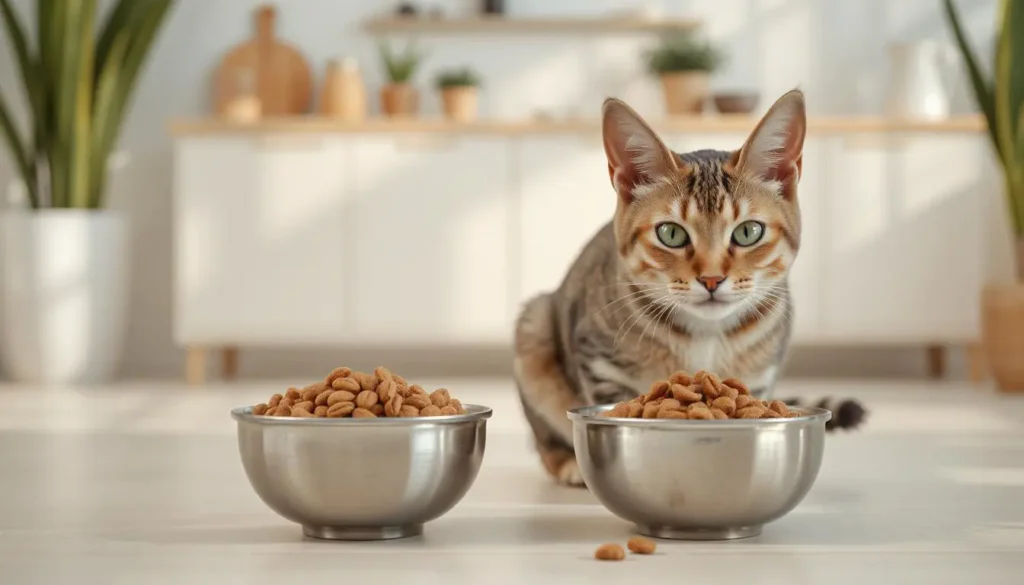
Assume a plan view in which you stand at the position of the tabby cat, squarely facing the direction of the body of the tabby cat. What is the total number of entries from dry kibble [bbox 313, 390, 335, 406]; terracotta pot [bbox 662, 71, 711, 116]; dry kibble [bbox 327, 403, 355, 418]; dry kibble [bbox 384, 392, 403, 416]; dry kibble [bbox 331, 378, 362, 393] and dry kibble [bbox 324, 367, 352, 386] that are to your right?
5

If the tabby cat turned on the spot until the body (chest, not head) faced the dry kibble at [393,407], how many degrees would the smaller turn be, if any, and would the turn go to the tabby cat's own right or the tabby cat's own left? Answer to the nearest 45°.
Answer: approximately 90° to the tabby cat's own right

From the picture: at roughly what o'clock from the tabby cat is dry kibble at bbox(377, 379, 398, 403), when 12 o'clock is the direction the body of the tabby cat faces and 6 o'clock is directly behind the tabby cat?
The dry kibble is roughly at 3 o'clock from the tabby cat.

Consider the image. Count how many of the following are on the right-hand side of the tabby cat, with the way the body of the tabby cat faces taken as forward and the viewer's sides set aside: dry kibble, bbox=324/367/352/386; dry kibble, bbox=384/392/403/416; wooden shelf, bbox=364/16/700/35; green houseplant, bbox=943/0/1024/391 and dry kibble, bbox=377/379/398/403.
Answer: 3

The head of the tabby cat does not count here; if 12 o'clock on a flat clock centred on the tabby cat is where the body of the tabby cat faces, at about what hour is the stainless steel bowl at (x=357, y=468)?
The stainless steel bowl is roughly at 3 o'clock from the tabby cat.

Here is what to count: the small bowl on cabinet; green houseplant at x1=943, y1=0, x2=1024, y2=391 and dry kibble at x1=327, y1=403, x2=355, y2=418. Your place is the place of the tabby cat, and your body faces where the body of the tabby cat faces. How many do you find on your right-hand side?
1

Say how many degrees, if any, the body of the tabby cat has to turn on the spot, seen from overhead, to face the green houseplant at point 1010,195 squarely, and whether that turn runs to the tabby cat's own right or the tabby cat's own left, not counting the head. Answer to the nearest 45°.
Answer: approximately 90° to the tabby cat's own left

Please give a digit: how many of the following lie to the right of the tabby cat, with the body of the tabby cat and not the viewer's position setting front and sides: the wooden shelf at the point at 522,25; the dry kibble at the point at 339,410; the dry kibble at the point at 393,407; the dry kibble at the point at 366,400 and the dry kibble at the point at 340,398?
4

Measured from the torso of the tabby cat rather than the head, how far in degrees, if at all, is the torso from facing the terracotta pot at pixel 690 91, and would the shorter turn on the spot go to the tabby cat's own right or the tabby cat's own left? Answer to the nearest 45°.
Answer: approximately 135° to the tabby cat's own left

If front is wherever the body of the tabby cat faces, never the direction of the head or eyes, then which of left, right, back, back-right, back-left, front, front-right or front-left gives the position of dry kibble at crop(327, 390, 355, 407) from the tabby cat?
right

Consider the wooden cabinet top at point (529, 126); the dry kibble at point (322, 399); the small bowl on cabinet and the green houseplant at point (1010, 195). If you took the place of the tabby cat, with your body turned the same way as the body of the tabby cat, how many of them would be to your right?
1
